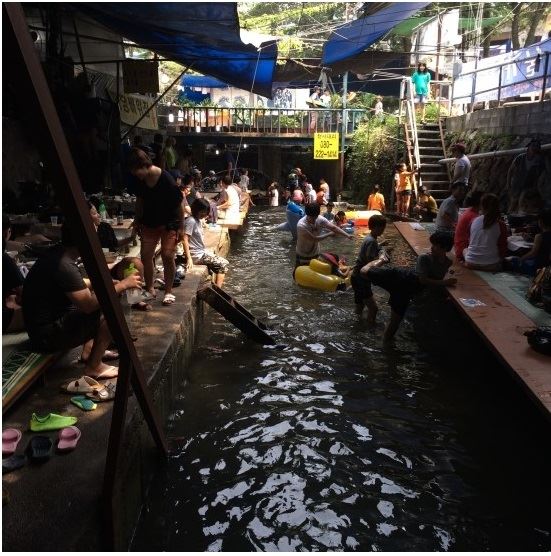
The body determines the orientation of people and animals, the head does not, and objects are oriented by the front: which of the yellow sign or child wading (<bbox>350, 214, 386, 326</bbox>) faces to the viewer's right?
the child wading

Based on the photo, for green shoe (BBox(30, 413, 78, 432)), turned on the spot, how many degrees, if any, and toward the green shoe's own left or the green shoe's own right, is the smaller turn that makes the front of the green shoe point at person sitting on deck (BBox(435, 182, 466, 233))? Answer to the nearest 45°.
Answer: approximately 45° to the green shoe's own left

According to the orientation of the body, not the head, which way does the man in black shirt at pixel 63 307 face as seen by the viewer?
to the viewer's right

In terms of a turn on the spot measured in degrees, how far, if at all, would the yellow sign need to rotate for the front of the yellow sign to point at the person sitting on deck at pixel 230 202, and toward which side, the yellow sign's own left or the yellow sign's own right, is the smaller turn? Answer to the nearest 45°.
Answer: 0° — it already faces them

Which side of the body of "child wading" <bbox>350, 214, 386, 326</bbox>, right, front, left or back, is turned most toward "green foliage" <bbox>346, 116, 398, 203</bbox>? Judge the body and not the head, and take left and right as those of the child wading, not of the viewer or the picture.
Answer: left

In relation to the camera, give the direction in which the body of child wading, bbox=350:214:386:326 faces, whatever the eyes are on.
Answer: to the viewer's right
